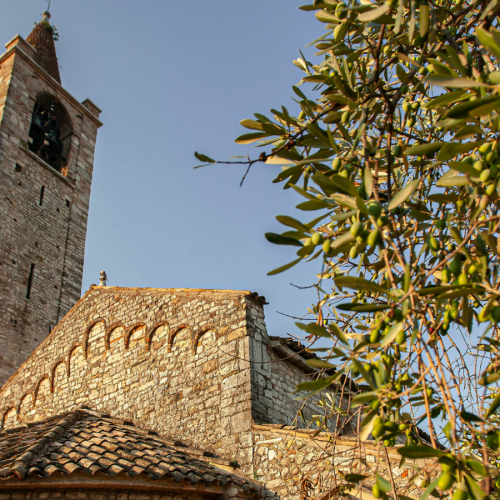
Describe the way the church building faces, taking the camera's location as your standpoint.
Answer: facing away from the viewer and to the right of the viewer
